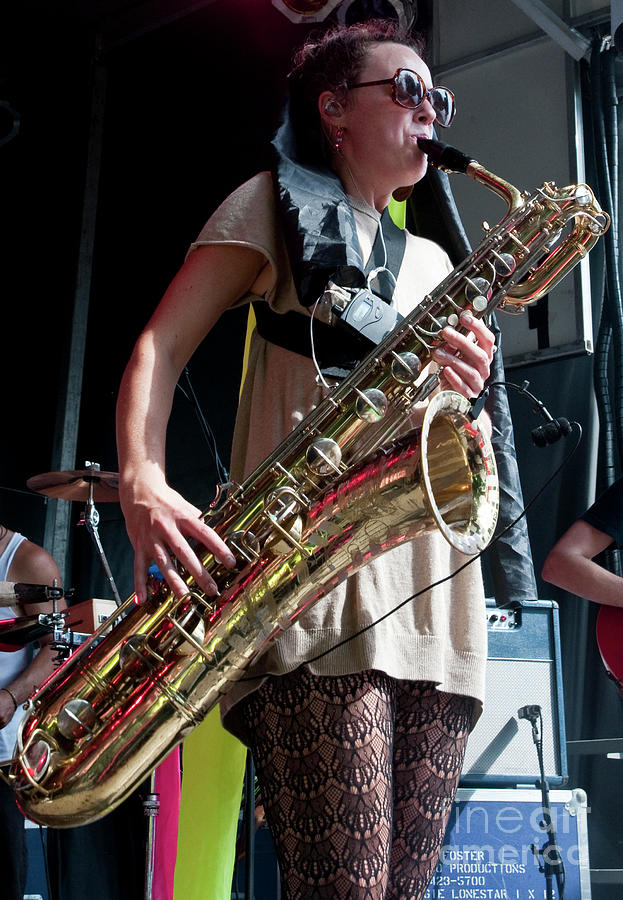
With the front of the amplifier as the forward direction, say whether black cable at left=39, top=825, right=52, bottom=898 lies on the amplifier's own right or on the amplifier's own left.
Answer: on the amplifier's own right

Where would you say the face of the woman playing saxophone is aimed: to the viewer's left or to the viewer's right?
to the viewer's right

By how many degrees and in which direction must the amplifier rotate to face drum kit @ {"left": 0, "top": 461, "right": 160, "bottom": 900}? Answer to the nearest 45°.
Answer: approximately 45° to its right

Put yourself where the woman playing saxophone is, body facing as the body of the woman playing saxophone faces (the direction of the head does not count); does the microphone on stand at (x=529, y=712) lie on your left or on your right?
on your left

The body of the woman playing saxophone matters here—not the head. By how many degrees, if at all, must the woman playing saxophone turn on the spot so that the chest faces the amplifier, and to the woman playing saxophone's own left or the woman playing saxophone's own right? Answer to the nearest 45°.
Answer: approximately 135° to the woman playing saxophone's own left

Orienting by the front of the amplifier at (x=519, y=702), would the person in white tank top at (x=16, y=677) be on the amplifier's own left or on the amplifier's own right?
on the amplifier's own right

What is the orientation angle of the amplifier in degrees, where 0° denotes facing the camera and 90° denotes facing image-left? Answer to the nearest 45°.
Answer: approximately 0°

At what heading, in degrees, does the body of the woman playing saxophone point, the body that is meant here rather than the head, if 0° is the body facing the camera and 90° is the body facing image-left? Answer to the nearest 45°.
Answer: approximately 315°
